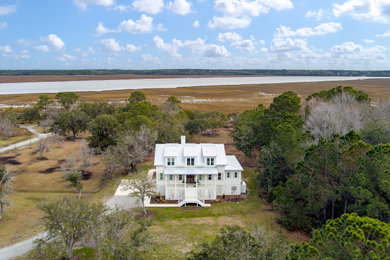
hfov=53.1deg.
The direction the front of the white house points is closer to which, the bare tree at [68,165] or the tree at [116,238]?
the tree

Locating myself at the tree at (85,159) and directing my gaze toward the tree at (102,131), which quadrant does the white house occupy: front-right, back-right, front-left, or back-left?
back-right

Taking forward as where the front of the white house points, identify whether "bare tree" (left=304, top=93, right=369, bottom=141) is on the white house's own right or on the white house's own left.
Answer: on the white house's own left

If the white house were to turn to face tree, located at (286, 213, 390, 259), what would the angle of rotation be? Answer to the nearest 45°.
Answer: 0° — it already faces it

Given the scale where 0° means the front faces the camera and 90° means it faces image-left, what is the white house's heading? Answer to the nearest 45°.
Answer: approximately 0°

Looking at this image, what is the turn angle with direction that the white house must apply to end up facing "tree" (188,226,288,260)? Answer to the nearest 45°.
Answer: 0° — it already faces it

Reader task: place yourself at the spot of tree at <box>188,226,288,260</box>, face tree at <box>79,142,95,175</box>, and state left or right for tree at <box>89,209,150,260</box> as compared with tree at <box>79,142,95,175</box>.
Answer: left

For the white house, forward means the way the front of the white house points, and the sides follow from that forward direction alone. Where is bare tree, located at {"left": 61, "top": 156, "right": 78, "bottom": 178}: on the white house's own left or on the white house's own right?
on the white house's own right

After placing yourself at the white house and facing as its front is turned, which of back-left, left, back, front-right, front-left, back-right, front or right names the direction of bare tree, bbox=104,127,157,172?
back-right

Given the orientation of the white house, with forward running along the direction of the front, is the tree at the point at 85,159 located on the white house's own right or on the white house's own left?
on the white house's own right
